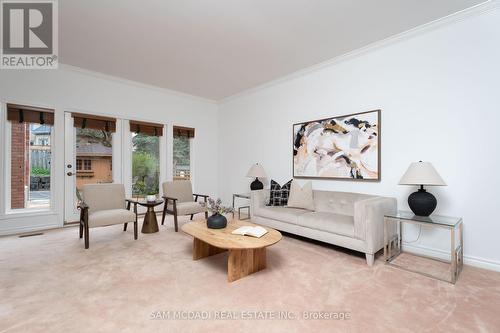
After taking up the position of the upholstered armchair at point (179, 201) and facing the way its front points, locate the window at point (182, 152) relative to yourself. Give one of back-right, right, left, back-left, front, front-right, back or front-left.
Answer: back-left

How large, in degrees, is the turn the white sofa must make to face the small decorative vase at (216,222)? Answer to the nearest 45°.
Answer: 0° — it already faces it

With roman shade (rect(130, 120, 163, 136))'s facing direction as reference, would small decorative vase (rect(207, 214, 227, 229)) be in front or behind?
in front

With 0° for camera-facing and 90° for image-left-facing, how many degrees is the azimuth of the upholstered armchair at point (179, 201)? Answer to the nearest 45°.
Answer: approximately 315°

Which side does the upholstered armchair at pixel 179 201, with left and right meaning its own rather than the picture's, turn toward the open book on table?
front

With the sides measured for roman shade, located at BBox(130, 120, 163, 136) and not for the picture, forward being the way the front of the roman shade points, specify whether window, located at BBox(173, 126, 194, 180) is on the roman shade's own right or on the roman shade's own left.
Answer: on the roman shade's own left

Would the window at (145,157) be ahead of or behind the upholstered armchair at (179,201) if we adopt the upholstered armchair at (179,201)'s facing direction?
behind

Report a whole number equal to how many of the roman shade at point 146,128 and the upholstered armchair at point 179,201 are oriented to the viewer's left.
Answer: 0

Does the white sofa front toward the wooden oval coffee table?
yes

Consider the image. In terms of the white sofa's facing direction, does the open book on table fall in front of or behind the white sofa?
in front

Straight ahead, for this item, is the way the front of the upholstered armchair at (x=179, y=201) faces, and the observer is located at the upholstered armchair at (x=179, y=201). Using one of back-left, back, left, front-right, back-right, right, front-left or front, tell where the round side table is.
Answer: right

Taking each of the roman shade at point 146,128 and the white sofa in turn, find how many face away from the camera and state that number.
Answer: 0

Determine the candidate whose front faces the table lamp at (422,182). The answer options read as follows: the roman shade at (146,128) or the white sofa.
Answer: the roman shade

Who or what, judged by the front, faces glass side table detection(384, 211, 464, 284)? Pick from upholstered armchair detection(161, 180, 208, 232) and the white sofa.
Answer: the upholstered armchair

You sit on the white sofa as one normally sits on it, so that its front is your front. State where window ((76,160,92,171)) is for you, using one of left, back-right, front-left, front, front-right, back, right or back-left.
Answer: front-right

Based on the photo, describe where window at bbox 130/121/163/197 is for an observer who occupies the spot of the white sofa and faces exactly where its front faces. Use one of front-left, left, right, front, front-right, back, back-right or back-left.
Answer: front-right

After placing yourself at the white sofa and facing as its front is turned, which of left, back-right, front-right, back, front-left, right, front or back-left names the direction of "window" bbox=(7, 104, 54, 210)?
front-right

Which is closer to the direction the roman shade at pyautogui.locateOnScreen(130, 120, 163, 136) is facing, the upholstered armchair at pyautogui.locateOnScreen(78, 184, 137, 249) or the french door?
the upholstered armchair
